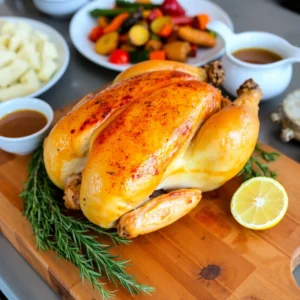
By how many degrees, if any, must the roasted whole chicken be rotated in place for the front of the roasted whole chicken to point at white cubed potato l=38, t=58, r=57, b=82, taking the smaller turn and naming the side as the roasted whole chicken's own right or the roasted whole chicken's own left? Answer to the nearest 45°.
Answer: approximately 90° to the roasted whole chicken's own right

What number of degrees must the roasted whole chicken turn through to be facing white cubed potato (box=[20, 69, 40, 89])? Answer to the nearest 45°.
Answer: approximately 90° to its right

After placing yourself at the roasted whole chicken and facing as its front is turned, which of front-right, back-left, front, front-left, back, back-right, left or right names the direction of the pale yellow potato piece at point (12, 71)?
right

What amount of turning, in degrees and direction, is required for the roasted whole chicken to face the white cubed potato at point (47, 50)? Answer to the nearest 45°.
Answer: approximately 90° to its right

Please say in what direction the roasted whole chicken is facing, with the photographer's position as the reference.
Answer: facing the viewer and to the left of the viewer

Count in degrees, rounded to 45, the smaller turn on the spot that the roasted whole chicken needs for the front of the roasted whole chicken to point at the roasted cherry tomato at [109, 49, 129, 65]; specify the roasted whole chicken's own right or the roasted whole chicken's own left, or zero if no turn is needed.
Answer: approximately 135° to the roasted whole chicken's own right

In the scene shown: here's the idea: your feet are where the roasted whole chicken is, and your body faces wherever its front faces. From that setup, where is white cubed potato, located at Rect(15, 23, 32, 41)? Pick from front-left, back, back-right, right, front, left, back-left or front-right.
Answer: right

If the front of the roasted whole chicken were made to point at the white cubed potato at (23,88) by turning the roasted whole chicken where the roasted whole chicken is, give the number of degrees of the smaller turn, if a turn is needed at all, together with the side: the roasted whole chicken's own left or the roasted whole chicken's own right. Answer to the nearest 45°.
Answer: approximately 90° to the roasted whole chicken's own right

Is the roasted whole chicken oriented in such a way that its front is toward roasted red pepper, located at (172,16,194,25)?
no

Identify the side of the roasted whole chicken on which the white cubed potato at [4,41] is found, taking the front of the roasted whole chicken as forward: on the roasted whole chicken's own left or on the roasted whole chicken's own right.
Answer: on the roasted whole chicken's own right

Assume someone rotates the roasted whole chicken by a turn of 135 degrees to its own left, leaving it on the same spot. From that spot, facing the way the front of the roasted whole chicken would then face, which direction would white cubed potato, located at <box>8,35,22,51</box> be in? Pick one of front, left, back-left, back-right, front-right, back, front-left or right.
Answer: back-left

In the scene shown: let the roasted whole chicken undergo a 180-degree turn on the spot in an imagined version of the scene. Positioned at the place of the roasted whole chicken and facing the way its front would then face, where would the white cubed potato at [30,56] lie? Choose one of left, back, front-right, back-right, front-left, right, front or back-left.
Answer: left
